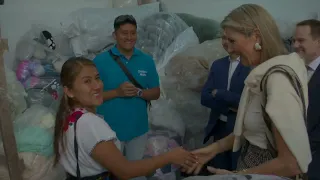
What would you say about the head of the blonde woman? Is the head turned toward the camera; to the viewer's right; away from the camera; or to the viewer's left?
to the viewer's left

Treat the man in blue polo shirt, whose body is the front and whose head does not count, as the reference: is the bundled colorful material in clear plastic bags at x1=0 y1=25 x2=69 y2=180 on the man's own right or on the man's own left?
on the man's own right

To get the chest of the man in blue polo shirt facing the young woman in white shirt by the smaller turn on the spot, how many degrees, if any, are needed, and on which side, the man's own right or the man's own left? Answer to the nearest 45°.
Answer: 0° — they already face them

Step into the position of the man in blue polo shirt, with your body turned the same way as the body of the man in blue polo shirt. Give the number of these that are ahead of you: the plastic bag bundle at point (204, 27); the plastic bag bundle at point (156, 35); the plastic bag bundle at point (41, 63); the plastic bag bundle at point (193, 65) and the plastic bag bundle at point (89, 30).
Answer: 0

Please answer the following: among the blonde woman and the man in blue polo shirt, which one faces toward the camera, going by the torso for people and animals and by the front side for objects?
the man in blue polo shirt

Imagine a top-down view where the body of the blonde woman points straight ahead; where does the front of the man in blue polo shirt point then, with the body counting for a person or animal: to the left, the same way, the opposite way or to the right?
to the left

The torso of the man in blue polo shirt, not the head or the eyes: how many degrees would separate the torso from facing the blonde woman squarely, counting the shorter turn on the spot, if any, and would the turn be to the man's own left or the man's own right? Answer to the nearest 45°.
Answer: approximately 45° to the man's own left

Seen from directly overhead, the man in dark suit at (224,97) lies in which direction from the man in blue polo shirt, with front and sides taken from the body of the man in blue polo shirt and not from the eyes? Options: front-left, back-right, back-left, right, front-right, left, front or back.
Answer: left

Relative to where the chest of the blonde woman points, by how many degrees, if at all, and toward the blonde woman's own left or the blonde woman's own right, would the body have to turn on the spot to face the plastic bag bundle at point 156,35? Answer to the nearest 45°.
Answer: approximately 45° to the blonde woman's own right

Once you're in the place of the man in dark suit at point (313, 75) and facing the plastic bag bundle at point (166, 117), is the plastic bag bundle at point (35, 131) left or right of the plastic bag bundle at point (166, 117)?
left

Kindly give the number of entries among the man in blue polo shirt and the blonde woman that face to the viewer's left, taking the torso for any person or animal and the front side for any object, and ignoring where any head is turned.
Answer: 1

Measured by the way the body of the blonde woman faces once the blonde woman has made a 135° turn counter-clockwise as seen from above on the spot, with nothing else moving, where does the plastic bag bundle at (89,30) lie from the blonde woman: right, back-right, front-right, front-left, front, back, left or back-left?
back

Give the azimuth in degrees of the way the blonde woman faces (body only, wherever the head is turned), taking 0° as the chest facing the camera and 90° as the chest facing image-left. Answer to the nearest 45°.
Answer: approximately 90°

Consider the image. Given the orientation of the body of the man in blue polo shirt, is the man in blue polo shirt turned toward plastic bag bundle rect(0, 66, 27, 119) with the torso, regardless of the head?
no

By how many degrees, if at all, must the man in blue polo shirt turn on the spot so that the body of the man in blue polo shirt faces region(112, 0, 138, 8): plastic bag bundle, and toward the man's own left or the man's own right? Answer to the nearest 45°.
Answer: approximately 180°

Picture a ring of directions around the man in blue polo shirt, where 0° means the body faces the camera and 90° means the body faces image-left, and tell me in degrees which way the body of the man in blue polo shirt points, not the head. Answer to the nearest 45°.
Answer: approximately 0°

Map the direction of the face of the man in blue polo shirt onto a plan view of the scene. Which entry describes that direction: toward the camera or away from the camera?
toward the camera

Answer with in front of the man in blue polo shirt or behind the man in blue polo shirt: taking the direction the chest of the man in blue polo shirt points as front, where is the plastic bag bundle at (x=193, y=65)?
behind
